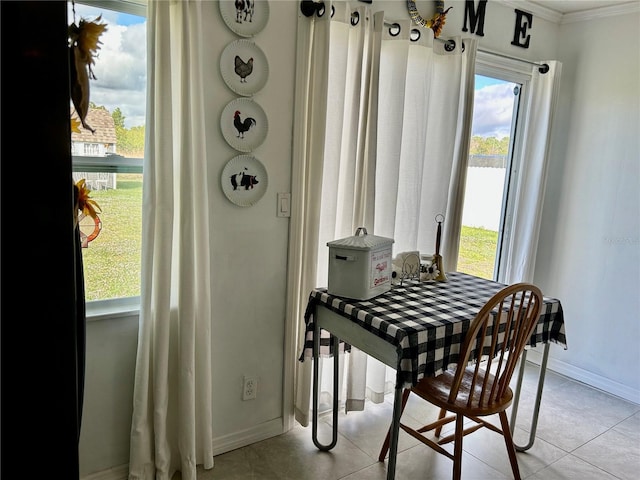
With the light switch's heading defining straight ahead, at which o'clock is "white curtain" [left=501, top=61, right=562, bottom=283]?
The white curtain is roughly at 8 o'clock from the light switch.

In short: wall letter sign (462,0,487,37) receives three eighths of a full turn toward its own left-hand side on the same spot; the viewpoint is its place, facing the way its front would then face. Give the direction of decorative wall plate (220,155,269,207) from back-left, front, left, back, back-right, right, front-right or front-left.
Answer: back-left

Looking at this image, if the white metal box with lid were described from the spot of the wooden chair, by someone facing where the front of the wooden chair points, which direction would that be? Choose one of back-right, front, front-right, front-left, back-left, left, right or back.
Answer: front-left

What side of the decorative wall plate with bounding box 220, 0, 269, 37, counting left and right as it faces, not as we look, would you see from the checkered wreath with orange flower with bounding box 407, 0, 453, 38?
left

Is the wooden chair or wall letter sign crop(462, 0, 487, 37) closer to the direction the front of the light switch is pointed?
the wooden chair

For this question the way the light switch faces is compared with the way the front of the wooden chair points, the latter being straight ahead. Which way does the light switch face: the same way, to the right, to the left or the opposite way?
the opposite way

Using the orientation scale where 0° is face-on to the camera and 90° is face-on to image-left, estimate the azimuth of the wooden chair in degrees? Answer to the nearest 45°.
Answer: approximately 135°

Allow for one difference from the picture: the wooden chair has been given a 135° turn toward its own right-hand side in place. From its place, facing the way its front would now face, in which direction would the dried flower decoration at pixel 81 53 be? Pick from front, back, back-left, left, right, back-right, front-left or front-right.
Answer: back-right
